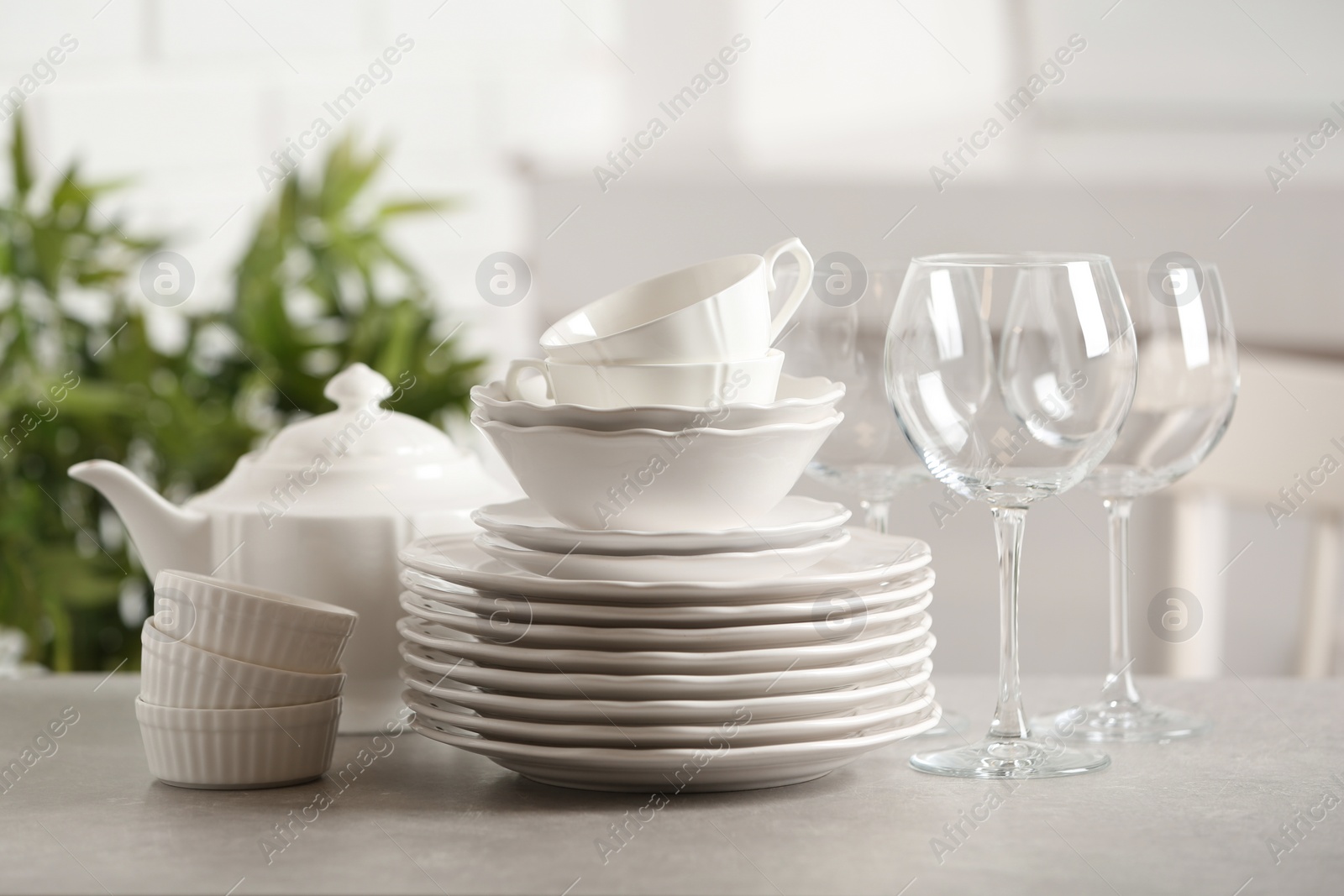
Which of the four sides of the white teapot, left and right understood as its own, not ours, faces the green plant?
right

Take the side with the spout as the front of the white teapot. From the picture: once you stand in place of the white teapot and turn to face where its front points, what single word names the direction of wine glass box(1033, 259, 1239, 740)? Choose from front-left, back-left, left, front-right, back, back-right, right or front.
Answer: back

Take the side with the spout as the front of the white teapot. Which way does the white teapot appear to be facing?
to the viewer's left
